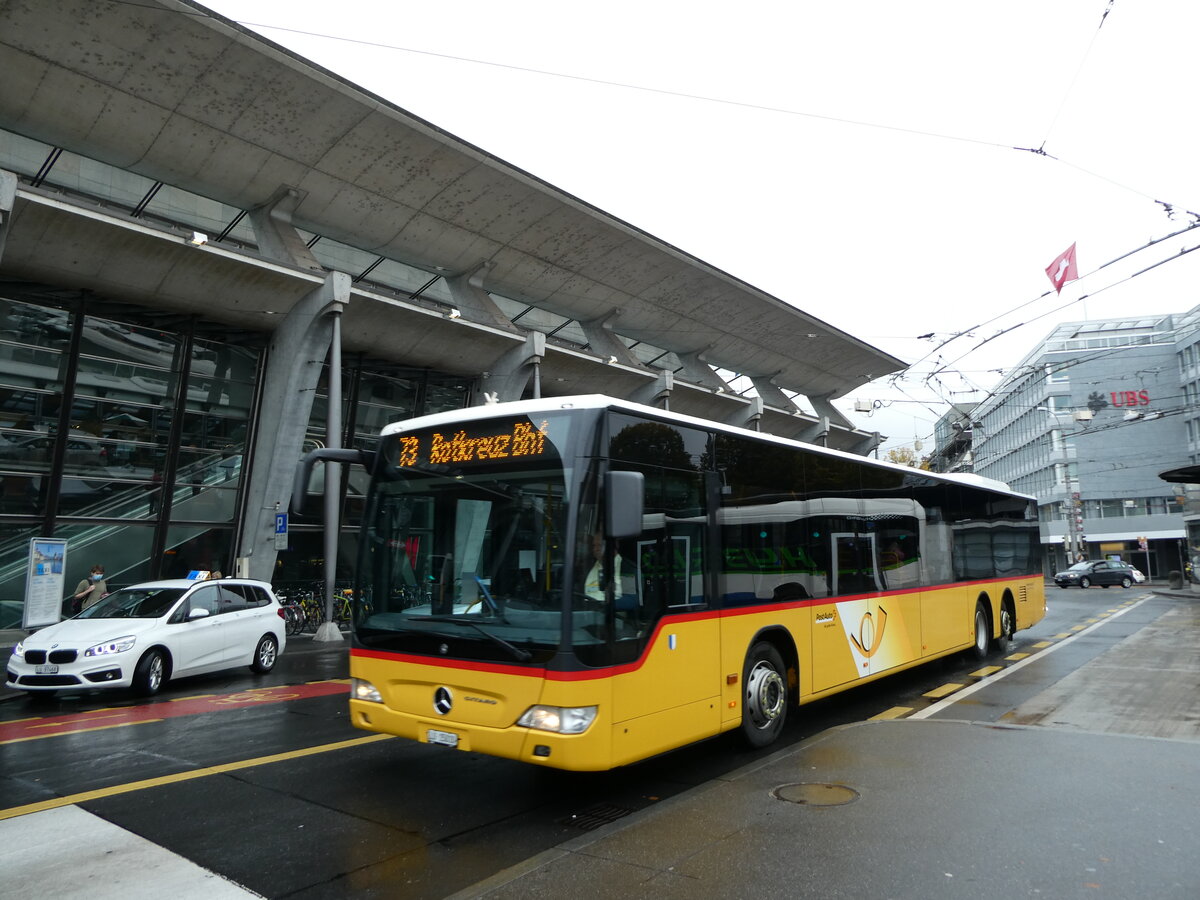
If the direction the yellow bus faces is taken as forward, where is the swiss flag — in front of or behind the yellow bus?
behind

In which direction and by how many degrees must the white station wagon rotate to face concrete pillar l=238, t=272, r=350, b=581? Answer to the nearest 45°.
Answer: approximately 135° to its right

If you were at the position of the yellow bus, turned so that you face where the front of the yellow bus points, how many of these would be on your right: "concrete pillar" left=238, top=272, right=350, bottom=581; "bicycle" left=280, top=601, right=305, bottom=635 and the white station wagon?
3

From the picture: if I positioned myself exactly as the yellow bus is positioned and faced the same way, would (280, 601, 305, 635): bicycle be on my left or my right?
on my right

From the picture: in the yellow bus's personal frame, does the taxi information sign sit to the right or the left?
on its right

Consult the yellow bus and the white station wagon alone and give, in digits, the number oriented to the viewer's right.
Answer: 0

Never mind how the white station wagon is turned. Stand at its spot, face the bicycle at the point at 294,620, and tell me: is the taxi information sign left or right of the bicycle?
left

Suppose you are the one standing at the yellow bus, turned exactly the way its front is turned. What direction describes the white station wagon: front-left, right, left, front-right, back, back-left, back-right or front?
right

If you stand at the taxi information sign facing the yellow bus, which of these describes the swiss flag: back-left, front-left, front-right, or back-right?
front-left

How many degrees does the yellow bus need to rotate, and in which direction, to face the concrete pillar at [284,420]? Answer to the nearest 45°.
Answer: approximately 90° to its right

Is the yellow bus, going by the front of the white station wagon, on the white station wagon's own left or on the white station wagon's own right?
on the white station wagon's own left

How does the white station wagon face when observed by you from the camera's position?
facing the viewer and to the left of the viewer
